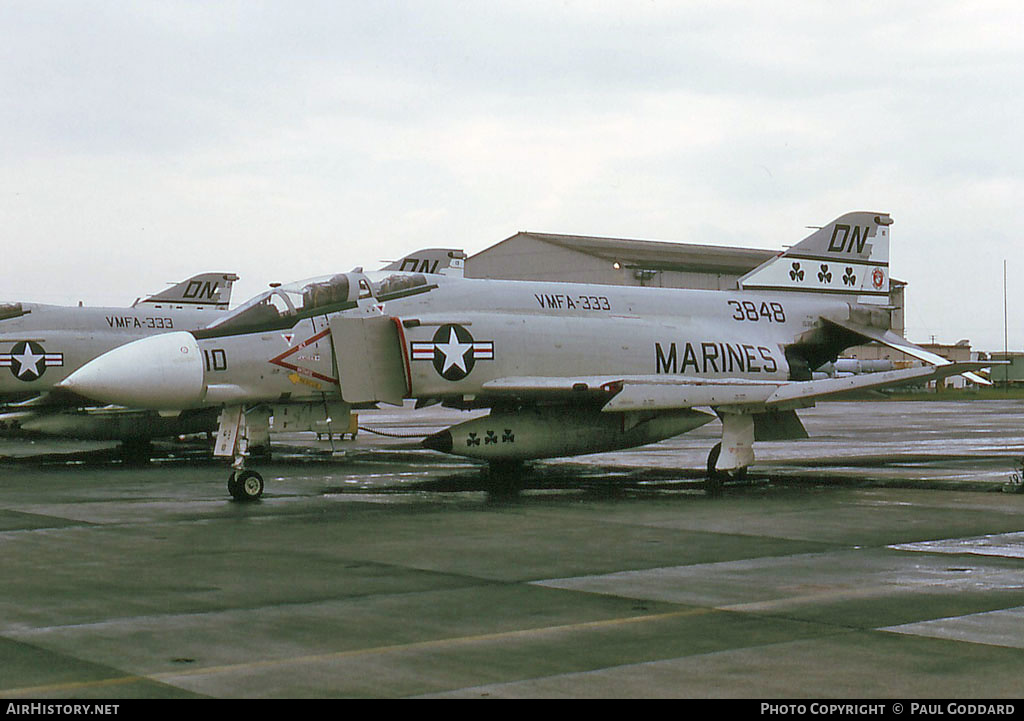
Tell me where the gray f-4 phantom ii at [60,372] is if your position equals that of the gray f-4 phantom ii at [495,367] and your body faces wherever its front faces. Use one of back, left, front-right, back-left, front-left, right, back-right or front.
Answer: right

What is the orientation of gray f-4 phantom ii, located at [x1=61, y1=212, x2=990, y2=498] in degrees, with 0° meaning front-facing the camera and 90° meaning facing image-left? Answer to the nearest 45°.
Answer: approximately 45°
